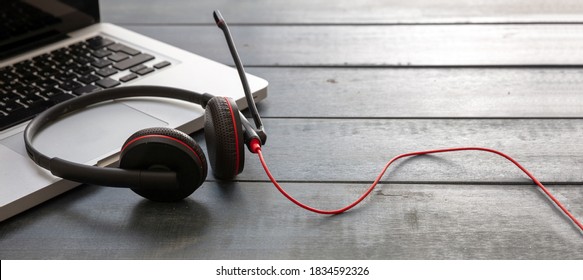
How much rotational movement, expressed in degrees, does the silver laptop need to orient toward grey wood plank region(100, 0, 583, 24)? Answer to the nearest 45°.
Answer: approximately 90° to its left

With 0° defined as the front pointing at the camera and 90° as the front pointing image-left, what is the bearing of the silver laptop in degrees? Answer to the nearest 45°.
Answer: approximately 315°
